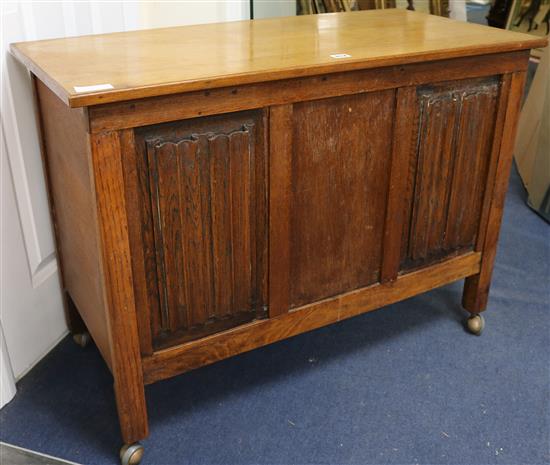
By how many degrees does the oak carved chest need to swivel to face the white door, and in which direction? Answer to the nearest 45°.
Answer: approximately 135° to its right

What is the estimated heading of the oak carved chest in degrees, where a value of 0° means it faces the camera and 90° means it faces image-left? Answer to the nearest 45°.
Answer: approximately 315°
